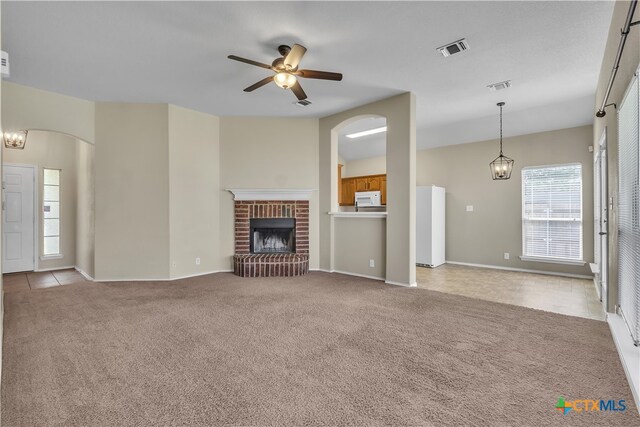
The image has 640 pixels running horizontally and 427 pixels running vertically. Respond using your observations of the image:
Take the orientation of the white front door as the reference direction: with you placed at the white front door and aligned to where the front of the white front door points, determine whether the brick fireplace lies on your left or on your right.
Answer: on your left

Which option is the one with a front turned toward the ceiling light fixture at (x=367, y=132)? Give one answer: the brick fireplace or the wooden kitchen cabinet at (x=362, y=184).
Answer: the wooden kitchen cabinet

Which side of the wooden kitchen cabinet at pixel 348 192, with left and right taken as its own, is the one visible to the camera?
front

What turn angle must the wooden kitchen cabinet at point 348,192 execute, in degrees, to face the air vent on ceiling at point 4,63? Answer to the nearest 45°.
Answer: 0° — it already faces it

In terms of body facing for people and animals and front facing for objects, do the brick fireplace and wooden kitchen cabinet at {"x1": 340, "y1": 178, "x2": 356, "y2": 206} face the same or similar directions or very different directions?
same or similar directions

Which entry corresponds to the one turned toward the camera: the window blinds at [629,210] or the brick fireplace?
the brick fireplace

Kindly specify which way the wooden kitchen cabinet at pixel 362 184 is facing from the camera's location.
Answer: facing the viewer

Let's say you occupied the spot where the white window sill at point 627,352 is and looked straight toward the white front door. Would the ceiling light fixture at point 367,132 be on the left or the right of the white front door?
right

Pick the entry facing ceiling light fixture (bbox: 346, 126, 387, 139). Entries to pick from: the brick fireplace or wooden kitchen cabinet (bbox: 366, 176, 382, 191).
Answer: the wooden kitchen cabinet

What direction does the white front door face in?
toward the camera

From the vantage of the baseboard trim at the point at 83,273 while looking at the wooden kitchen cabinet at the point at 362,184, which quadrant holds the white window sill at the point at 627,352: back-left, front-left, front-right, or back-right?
front-right

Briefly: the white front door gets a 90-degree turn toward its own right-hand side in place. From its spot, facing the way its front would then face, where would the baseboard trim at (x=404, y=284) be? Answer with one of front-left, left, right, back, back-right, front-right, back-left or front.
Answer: back-left

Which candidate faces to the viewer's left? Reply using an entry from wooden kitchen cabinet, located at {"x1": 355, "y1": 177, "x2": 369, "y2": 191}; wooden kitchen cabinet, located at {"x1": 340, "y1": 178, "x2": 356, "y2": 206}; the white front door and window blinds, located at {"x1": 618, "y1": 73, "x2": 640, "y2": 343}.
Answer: the window blinds

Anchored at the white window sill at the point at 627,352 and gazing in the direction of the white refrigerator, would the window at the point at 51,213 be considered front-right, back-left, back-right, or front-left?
front-left

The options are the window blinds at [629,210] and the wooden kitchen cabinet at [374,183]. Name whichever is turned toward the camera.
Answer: the wooden kitchen cabinet

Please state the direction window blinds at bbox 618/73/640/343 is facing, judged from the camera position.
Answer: facing to the left of the viewer

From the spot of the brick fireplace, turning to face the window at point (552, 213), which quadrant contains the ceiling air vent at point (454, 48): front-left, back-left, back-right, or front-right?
front-right

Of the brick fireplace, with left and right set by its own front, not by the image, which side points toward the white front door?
right
